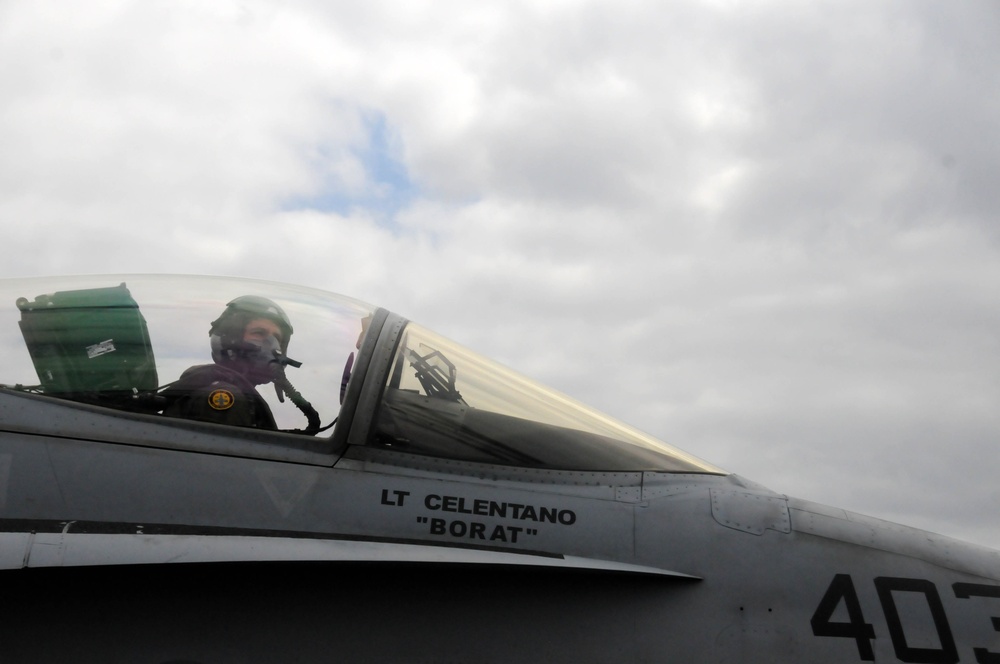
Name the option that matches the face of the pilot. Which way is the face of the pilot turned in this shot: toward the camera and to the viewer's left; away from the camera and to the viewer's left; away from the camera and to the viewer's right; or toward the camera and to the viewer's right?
toward the camera and to the viewer's right

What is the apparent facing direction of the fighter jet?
to the viewer's right
